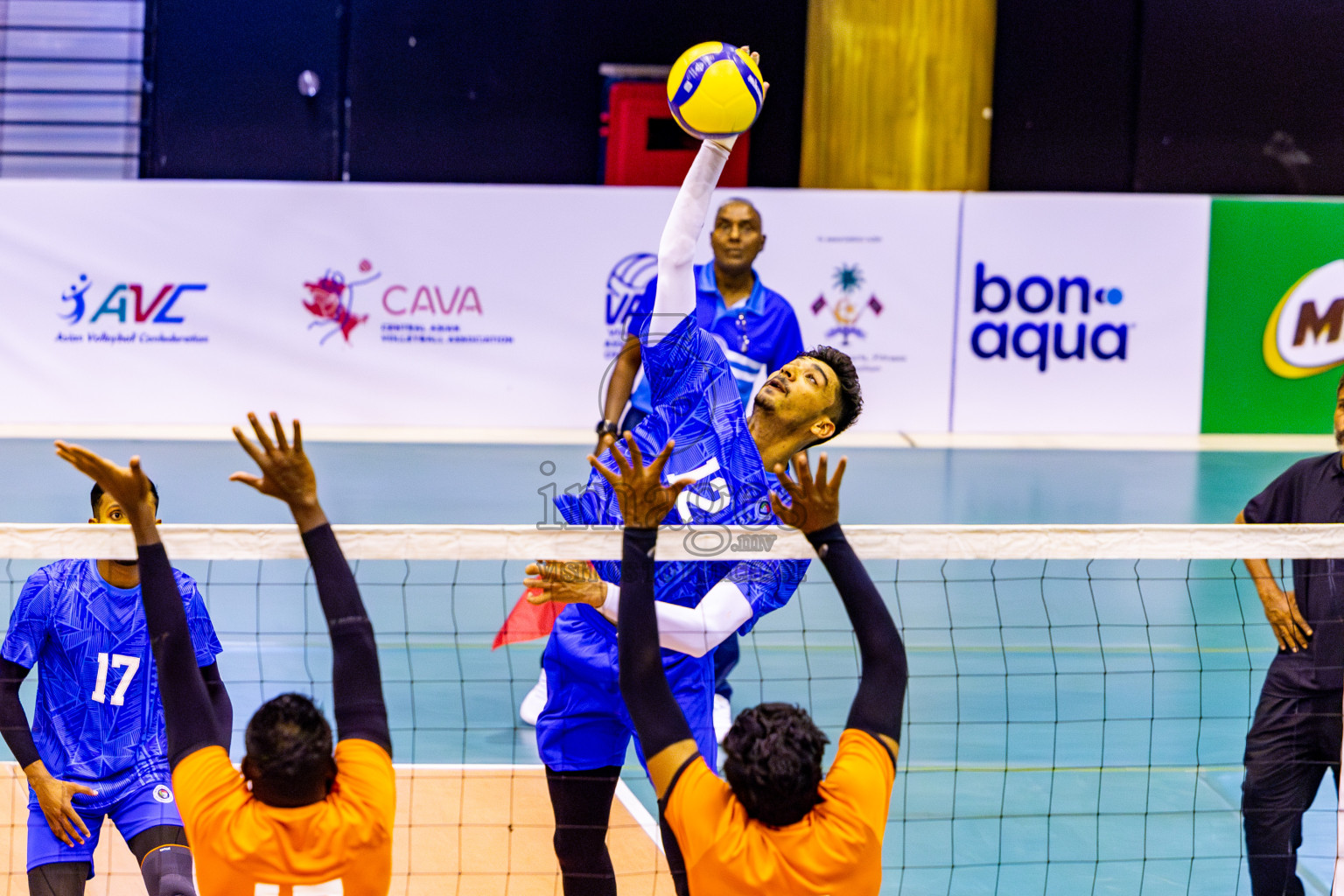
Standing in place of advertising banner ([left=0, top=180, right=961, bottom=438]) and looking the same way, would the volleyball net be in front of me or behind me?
in front

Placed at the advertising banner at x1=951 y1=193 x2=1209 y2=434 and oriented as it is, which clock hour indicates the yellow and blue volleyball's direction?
The yellow and blue volleyball is roughly at 12 o'clock from the advertising banner.

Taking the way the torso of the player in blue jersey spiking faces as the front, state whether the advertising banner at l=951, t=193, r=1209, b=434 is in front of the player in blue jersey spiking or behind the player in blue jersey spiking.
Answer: behind

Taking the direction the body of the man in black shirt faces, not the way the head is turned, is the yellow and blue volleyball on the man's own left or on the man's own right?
on the man's own right

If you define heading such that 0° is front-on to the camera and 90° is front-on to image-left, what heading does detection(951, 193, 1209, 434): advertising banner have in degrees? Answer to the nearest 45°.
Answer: approximately 0°

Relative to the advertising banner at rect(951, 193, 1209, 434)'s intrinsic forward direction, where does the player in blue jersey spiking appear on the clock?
The player in blue jersey spiking is roughly at 12 o'clock from the advertising banner.

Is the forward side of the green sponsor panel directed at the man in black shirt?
yes
